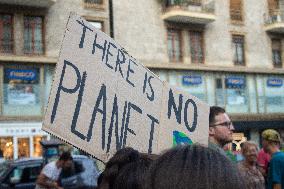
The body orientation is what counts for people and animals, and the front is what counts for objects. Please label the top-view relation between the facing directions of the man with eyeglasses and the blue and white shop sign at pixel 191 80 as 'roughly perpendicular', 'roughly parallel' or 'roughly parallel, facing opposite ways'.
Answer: roughly perpendicular

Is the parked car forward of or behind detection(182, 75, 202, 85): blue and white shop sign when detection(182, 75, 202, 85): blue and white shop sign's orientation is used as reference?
forward

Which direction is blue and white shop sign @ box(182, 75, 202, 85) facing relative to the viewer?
toward the camera

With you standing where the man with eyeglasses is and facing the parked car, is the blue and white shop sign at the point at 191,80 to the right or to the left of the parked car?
right

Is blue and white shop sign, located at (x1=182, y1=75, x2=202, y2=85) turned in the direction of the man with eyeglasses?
yes

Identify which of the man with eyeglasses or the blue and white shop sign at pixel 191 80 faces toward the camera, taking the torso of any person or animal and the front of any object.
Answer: the blue and white shop sign
